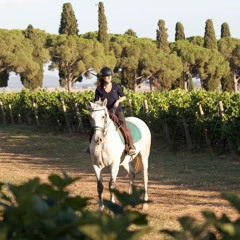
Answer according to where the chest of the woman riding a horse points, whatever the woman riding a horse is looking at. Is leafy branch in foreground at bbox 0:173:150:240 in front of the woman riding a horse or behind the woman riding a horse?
in front

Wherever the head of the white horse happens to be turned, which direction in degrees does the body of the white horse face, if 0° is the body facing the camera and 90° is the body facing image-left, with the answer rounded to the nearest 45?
approximately 45°

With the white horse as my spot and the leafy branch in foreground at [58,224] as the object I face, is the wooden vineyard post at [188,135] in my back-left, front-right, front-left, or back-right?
back-left

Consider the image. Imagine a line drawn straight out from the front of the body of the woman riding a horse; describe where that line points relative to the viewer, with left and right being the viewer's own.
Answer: facing the viewer and to the left of the viewer

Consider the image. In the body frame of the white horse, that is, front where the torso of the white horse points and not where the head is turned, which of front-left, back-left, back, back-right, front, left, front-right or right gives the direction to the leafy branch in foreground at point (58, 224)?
front-left

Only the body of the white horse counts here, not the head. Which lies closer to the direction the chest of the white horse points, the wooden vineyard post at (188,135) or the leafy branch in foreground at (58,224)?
the leafy branch in foreground

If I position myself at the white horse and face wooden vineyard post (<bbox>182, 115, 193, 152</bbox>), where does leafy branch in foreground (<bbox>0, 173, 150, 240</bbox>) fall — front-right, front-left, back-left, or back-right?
back-right

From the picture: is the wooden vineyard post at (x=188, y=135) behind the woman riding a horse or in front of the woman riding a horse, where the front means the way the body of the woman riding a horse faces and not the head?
behind
